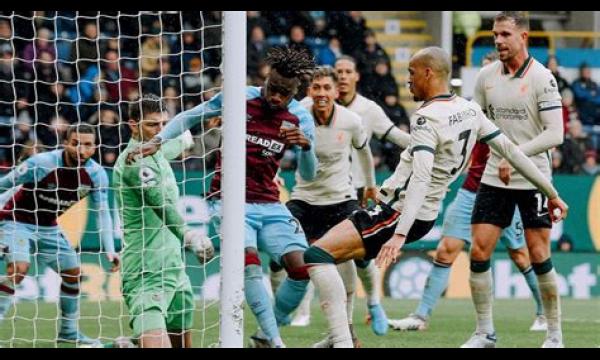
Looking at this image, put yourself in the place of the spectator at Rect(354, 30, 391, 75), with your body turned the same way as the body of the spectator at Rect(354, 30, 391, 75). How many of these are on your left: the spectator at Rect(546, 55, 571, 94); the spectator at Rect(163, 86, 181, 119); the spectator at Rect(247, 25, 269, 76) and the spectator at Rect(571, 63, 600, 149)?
2

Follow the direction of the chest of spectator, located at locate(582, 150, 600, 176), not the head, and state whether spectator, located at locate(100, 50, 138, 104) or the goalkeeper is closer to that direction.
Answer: the goalkeeper

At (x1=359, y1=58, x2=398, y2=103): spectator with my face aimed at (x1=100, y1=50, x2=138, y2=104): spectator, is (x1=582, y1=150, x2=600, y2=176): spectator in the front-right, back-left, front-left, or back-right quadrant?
back-left

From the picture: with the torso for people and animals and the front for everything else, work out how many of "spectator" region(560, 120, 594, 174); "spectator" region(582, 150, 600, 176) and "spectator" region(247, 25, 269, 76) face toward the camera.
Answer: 3

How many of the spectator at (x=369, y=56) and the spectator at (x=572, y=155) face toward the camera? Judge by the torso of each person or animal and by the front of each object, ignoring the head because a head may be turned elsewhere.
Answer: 2

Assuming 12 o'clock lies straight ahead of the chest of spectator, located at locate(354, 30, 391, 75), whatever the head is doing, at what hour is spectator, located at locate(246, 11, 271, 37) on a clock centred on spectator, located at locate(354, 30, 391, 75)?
spectator, located at locate(246, 11, 271, 37) is roughly at 3 o'clock from spectator, located at locate(354, 30, 391, 75).

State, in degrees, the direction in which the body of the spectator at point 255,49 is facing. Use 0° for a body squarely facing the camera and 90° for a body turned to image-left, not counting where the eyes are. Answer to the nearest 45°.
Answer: approximately 0°
